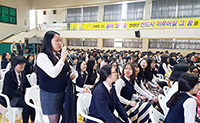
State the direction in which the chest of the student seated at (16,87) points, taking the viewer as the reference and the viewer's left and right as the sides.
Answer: facing the viewer and to the right of the viewer

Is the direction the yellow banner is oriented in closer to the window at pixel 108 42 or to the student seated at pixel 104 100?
the student seated

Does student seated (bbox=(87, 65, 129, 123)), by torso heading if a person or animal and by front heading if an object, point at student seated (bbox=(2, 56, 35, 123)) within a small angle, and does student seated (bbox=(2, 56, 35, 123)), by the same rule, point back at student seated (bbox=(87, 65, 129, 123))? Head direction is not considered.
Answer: no

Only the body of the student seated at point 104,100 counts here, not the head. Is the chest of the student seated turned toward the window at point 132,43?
no

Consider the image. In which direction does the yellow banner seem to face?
toward the camera

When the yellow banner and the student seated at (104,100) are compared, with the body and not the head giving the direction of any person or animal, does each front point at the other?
no

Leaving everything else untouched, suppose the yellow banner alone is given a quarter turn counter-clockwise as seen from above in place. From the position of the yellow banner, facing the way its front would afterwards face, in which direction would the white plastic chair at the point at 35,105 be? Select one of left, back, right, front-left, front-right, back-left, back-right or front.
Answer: right

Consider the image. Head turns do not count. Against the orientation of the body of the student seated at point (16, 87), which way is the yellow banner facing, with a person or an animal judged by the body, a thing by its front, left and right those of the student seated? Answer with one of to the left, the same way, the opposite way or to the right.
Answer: to the right
